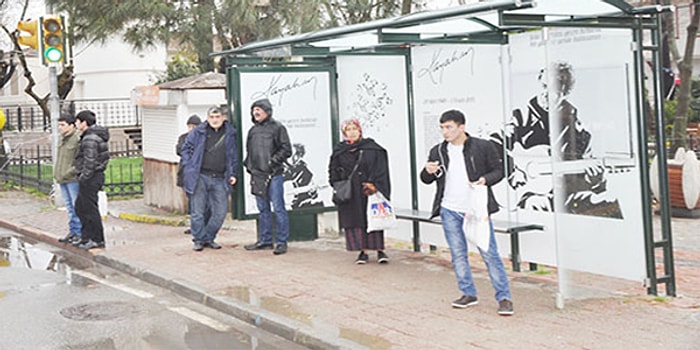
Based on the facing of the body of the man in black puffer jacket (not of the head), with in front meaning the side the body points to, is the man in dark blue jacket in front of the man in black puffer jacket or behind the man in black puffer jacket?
behind

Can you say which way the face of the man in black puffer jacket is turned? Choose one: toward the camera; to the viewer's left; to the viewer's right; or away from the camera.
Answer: to the viewer's left

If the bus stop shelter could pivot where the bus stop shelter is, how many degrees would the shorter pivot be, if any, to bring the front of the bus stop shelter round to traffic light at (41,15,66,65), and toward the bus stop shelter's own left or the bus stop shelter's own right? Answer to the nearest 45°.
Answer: approximately 90° to the bus stop shelter's own right
